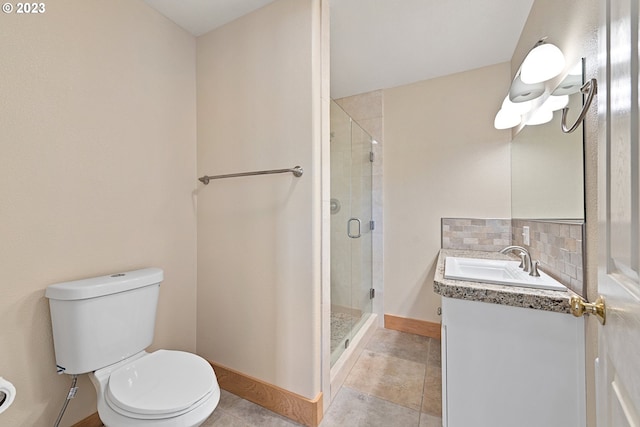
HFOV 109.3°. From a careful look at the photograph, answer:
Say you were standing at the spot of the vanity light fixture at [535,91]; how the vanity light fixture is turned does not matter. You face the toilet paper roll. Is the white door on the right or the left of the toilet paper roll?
left

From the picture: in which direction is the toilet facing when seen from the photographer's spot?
facing the viewer and to the right of the viewer

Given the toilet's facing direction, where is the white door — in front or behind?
in front

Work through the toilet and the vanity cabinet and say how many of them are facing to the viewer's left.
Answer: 1

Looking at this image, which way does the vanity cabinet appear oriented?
to the viewer's left

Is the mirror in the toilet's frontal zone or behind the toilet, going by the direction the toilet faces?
frontal zone

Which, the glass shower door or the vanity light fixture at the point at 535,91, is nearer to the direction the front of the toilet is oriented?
the vanity light fixture
